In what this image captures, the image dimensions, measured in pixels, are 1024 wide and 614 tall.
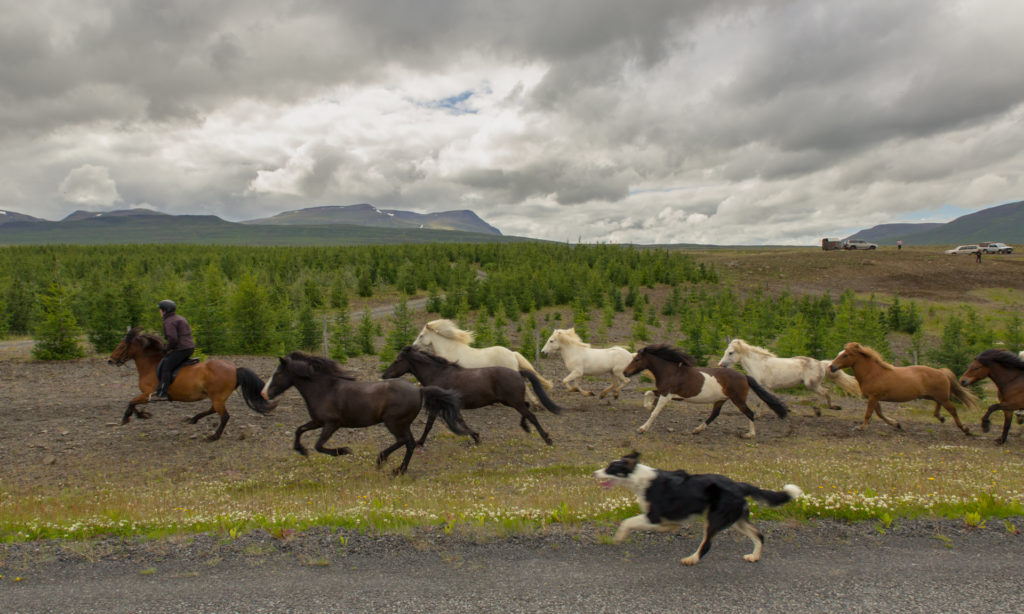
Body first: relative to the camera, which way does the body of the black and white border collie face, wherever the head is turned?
to the viewer's left

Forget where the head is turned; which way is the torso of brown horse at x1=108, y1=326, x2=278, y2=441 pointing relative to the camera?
to the viewer's left

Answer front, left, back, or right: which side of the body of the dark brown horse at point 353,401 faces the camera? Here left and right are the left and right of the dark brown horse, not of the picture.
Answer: left

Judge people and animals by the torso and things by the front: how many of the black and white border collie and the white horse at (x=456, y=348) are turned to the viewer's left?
2

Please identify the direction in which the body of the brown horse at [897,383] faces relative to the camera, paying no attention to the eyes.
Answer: to the viewer's left

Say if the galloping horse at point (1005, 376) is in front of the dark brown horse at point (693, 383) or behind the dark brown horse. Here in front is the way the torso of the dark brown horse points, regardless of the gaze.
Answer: behind

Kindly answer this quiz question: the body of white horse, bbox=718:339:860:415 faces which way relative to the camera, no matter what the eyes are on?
to the viewer's left

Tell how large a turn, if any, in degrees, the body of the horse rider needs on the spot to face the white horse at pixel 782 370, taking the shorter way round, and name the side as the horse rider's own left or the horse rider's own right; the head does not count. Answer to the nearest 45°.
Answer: approximately 180°

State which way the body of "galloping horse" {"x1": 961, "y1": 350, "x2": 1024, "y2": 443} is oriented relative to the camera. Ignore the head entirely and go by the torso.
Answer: to the viewer's left

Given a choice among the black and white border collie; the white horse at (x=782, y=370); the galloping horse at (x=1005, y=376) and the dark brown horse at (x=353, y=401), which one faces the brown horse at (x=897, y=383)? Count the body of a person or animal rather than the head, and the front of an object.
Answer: the galloping horse

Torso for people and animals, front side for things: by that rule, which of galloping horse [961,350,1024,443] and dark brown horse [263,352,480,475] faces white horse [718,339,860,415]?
the galloping horse

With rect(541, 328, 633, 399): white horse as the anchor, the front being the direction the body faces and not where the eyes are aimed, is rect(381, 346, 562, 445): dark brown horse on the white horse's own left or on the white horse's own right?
on the white horse's own left

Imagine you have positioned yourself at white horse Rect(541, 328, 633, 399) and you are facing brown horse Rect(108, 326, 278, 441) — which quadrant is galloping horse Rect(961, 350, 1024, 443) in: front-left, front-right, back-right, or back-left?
back-left

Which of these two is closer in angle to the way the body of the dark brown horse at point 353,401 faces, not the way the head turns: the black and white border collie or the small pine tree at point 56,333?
the small pine tree

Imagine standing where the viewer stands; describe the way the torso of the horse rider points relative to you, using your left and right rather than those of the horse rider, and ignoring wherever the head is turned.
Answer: facing to the left of the viewer
